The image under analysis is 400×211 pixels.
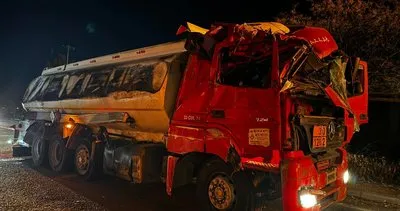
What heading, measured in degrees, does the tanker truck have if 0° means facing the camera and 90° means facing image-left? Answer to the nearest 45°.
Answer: approximately 315°
